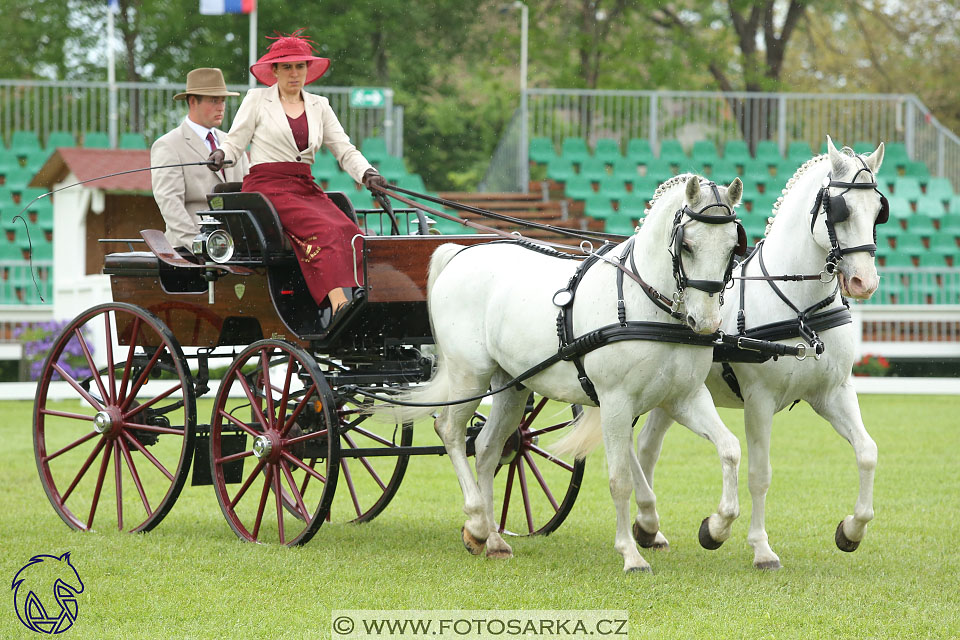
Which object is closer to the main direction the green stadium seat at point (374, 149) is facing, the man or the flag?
the man

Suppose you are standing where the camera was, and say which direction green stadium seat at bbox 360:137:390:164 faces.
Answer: facing the viewer

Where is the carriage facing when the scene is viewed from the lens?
facing the viewer and to the right of the viewer

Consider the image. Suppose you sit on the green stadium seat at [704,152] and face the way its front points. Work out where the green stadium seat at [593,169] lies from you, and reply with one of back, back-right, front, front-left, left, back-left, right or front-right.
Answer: front-right

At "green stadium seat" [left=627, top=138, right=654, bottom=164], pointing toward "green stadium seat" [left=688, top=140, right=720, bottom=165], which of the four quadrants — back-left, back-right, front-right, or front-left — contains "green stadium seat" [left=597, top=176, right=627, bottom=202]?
back-right

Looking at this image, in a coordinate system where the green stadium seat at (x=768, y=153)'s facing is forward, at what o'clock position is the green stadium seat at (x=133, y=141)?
the green stadium seat at (x=133, y=141) is roughly at 2 o'clock from the green stadium seat at (x=768, y=153).

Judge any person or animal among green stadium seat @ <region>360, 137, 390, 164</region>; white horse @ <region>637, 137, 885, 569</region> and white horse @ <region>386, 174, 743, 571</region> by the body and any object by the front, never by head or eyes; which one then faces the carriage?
the green stadium seat

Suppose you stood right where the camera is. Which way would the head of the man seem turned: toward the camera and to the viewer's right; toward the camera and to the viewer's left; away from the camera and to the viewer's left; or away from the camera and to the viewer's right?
toward the camera and to the viewer's right

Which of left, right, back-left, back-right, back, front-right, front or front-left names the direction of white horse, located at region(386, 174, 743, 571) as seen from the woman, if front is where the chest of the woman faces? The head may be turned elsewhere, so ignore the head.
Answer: front

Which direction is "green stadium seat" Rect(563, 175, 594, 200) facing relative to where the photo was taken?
toward the camera

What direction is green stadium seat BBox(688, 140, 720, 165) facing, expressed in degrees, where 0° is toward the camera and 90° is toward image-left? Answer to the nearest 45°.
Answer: approximately 0°

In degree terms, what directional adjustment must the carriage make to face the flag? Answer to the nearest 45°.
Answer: approximately 135° to its left

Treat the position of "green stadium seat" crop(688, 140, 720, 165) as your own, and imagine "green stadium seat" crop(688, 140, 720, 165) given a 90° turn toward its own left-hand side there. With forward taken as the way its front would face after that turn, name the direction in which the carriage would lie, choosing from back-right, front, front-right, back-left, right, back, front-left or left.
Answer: right

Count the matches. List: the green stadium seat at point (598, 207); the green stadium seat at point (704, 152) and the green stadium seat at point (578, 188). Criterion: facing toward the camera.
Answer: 3
